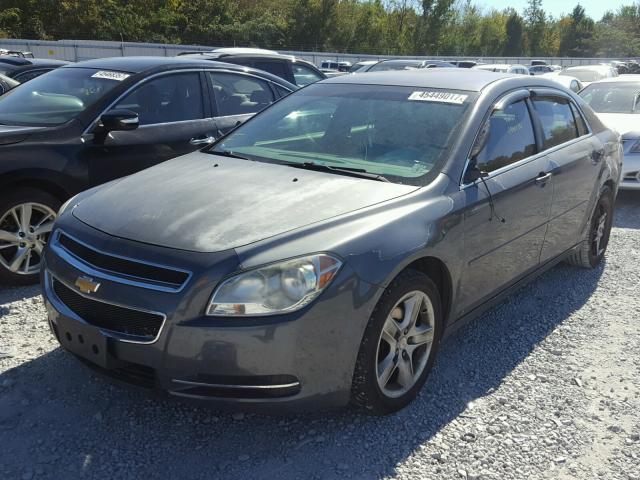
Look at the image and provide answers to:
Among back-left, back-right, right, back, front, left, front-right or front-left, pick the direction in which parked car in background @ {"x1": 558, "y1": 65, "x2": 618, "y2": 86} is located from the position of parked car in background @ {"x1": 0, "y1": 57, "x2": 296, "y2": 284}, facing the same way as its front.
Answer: back

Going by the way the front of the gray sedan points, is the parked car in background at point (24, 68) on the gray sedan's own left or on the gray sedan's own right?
on the gray sedan's own right

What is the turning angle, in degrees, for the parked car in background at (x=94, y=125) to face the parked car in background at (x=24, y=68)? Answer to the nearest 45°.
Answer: approximately 135° to its right

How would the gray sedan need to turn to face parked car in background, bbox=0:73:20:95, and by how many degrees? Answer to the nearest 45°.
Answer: approximately 90° to its right

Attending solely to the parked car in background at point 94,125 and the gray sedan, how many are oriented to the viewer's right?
0

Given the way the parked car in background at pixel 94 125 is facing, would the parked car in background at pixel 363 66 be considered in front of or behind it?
behind

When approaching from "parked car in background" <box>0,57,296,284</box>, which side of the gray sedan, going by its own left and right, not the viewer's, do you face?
right
